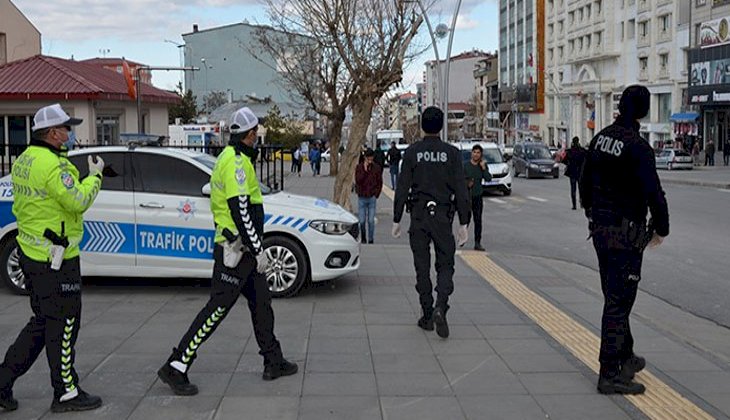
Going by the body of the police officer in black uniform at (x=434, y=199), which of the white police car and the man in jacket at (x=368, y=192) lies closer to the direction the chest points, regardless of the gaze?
the man in jacket

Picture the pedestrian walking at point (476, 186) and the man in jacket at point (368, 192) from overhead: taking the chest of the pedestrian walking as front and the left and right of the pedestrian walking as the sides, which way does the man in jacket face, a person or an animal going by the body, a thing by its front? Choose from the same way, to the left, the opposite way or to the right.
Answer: the same way

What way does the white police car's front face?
to the viewer's right

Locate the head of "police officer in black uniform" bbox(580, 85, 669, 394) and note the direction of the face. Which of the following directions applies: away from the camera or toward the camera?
away from the camera

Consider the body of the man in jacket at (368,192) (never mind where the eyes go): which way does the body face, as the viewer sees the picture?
toward the camera

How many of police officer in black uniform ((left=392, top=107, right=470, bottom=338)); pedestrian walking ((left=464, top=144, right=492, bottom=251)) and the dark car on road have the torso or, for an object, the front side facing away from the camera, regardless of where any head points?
1

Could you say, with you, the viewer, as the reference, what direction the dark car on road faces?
facing the viewer and to the right of the viewer

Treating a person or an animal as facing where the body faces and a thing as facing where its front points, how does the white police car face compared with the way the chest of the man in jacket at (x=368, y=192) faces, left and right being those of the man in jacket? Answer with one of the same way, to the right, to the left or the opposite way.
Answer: to the left

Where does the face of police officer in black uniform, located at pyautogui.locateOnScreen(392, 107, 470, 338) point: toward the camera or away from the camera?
away from the camera

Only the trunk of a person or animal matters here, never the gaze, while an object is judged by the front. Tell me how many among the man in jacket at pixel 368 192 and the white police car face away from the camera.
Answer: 0

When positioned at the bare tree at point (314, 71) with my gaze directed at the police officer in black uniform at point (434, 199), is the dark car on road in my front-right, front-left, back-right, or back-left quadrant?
back-left

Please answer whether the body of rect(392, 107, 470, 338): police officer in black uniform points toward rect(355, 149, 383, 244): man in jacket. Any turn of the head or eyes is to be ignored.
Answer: yes

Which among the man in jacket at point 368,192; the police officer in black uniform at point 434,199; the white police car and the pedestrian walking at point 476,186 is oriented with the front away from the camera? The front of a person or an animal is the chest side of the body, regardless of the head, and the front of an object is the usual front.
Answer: the police officer in black uniform

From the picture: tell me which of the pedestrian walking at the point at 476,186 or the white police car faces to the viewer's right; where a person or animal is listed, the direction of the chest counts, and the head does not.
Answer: the white police car

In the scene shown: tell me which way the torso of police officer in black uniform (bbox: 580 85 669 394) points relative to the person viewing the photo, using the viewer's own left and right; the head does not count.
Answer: facing away from the viewer and to the right of the viewer

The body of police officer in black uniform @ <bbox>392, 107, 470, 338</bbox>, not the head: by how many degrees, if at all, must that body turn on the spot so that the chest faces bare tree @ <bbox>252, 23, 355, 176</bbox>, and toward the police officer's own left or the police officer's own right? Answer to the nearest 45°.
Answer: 0° — they already face it

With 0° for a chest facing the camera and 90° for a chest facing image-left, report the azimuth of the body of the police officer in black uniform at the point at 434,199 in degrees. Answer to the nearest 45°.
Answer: approximately 180°

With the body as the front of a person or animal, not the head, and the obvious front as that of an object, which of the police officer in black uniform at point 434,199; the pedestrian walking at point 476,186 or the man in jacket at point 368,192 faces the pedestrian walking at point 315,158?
the police officer in black uniform

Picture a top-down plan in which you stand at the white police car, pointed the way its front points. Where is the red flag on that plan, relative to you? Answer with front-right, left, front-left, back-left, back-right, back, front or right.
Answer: left

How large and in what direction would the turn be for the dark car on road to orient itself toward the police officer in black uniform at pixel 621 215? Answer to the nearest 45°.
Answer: approximately 45° to its right

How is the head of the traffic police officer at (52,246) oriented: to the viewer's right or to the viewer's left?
to the viewer's right

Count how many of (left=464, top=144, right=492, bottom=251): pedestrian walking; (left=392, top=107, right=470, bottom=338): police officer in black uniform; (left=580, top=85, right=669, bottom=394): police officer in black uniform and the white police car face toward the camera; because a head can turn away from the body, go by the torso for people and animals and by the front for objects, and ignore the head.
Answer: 1
